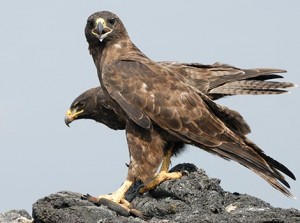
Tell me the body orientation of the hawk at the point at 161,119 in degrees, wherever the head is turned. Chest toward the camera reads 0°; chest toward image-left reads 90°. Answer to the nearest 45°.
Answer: approximately 90°
